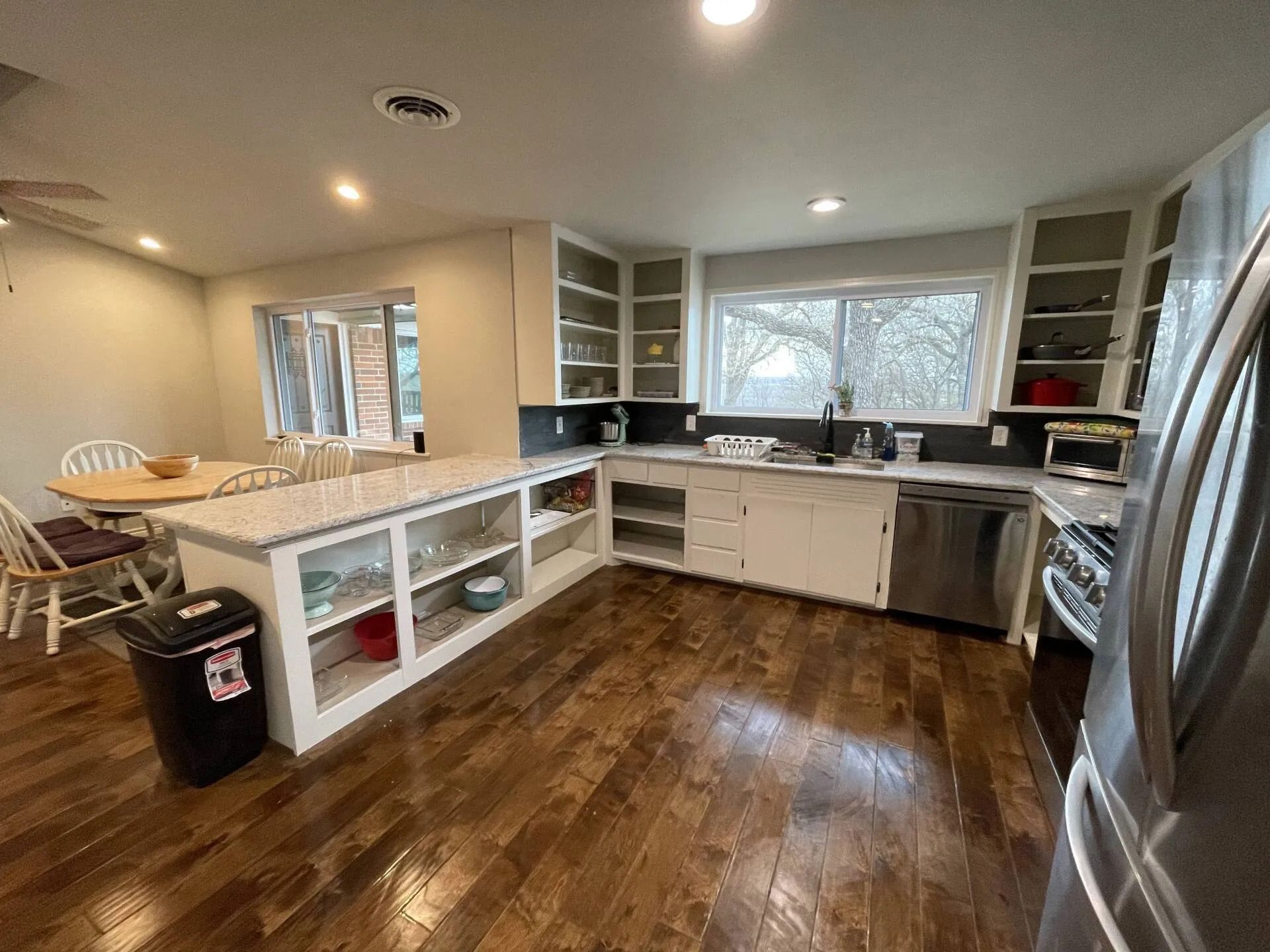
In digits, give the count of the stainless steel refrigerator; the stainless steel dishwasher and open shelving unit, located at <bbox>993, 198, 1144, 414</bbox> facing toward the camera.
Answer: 2

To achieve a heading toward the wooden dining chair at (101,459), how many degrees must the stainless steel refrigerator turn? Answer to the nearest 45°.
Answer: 0° — it already faces it

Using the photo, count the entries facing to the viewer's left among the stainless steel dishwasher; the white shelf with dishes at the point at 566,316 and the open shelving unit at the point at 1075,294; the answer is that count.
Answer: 0

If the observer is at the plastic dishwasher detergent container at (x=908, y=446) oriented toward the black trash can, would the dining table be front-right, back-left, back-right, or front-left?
front-right

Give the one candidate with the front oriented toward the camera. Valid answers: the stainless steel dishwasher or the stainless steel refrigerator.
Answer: the stainless steel dishwasher

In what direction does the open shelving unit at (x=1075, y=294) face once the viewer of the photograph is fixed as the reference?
facing the viewer

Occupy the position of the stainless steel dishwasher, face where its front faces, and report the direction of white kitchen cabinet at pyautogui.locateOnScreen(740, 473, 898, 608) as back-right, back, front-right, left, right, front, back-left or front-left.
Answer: right

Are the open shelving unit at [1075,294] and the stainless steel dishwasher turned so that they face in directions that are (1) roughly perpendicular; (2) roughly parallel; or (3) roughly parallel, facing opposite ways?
roughly parallel

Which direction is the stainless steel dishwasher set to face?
toward the camera

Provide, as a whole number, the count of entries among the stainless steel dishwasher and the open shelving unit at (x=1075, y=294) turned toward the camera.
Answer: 2

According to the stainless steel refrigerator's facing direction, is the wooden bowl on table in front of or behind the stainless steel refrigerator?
in front

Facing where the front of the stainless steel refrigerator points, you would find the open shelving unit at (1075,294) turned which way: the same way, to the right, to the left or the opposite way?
to the left

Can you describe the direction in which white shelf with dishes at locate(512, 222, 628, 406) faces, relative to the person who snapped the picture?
facing the viewer and to the right of the viewer

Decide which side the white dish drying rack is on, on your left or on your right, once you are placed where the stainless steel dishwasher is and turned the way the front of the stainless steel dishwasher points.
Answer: on your right

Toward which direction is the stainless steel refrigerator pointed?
to the viewer's left
